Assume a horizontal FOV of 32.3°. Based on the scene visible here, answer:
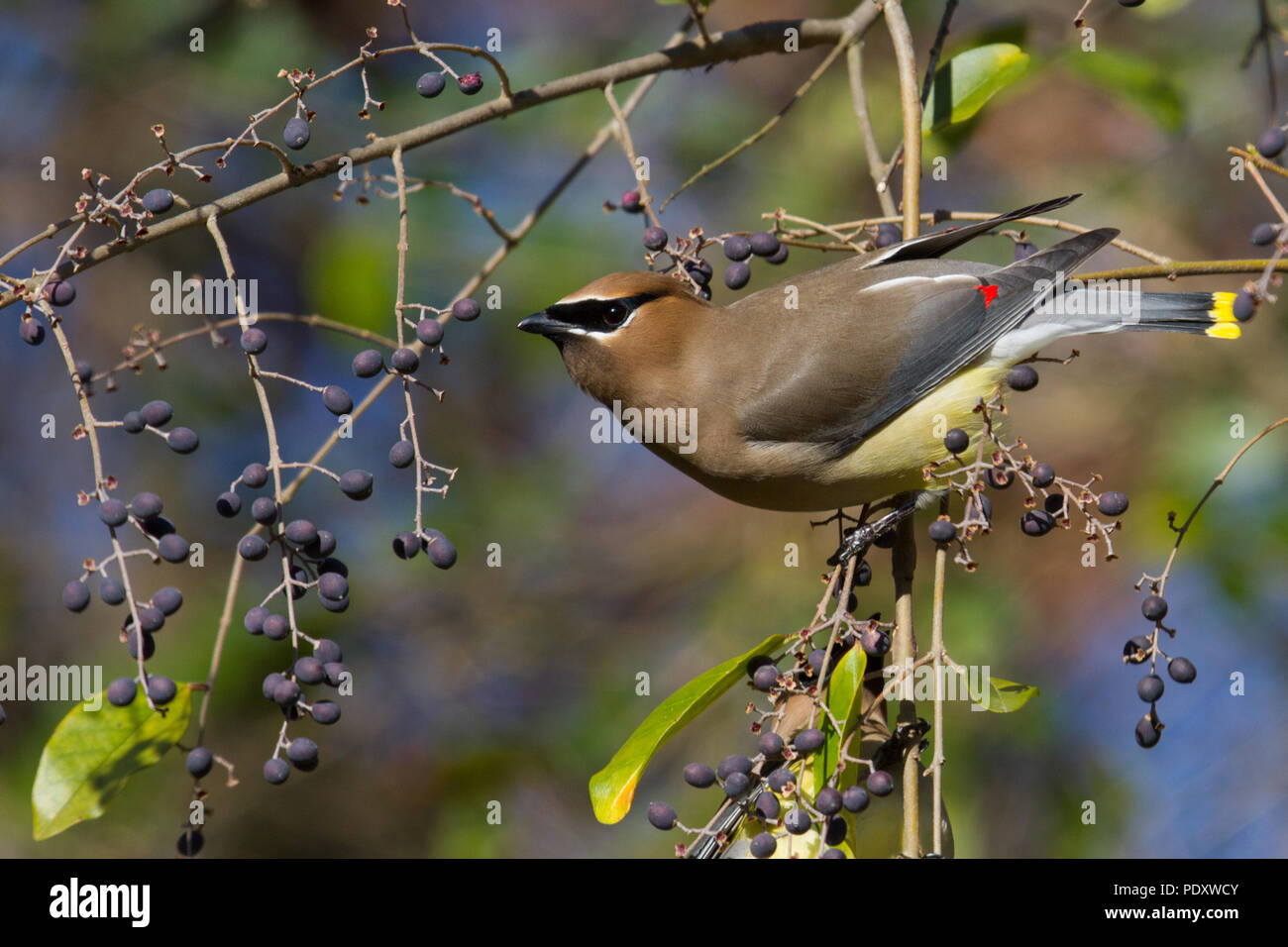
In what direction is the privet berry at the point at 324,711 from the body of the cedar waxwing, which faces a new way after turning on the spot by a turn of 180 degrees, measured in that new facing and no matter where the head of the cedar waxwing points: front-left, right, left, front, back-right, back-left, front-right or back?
back-right

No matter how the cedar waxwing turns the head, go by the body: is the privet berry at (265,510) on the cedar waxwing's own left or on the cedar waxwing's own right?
on the cedar waxwing's own left

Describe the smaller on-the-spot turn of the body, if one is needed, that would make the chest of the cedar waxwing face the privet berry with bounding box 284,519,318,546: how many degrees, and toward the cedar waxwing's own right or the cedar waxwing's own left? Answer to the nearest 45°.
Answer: approximately 45° to the cedar waxwing's own left

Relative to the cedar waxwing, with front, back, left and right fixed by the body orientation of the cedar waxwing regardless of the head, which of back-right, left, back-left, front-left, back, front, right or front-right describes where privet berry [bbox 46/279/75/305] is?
front-left

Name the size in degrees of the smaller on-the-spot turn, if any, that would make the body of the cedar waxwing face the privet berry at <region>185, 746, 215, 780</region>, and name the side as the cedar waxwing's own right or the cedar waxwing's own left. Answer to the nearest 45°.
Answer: approximately 45° to the cedar waxwing's own left

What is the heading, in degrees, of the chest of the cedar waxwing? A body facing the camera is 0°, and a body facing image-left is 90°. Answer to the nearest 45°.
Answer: approximately 90°

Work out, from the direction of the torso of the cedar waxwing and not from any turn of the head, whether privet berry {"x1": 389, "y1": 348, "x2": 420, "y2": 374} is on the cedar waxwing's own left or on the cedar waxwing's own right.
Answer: on the cedar waxwing's own left

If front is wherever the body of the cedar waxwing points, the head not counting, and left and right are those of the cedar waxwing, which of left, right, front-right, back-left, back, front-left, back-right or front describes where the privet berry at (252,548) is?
front-left
